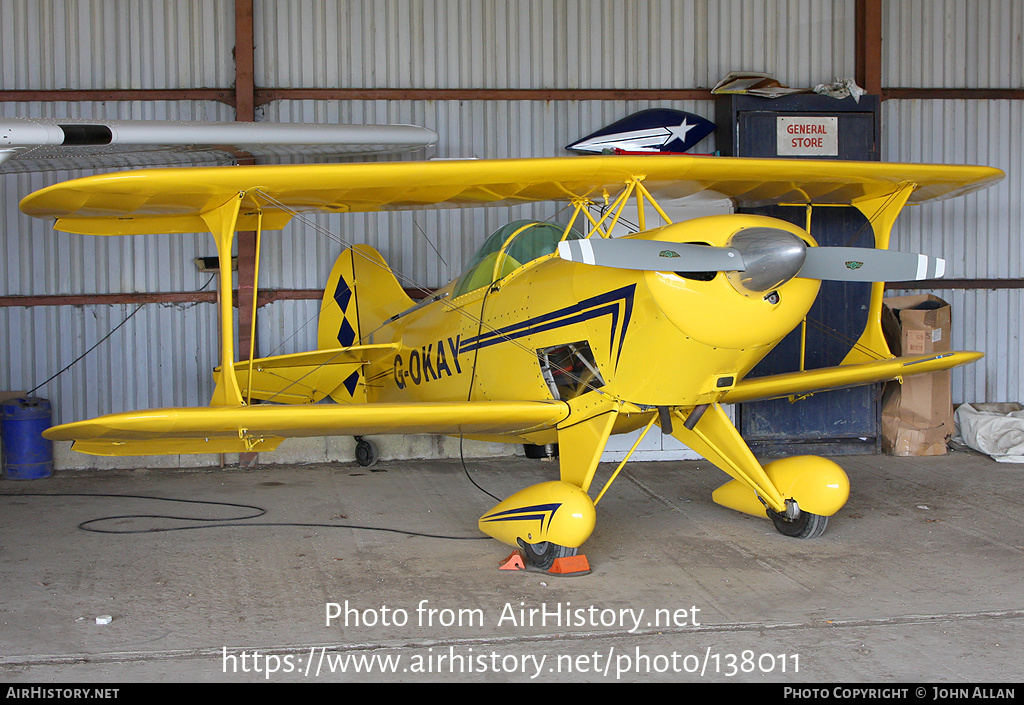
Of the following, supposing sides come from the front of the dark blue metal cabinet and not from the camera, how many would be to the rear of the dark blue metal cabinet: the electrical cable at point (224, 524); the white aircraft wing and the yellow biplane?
0

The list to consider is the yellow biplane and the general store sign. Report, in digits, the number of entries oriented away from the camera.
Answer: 0

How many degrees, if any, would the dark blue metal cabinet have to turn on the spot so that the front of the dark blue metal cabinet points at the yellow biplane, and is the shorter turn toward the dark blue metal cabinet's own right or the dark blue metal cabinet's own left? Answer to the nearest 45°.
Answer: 0° — it already faces it

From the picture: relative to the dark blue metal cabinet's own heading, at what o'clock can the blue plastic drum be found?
The blue plastic drum is roughly at 2 o'clock from the dark blue metal cabinet.

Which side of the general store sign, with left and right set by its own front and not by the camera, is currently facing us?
front

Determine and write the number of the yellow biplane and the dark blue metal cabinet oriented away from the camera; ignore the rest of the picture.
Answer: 0

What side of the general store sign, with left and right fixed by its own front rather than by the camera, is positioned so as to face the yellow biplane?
front

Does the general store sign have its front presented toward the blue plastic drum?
no

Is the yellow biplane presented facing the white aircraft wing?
no

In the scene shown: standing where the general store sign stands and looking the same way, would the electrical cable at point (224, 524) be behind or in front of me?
in front

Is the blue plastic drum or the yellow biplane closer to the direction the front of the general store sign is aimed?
the yellow biplane

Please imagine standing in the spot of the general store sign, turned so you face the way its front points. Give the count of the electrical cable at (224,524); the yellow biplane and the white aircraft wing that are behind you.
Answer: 0

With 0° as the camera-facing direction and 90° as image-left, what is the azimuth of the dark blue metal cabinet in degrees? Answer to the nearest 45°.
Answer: approximately 0°

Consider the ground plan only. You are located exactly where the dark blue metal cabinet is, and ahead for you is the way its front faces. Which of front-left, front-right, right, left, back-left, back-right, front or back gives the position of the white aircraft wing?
front-right

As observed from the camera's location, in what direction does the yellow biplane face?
facing the viewer and to the right of the viewer
